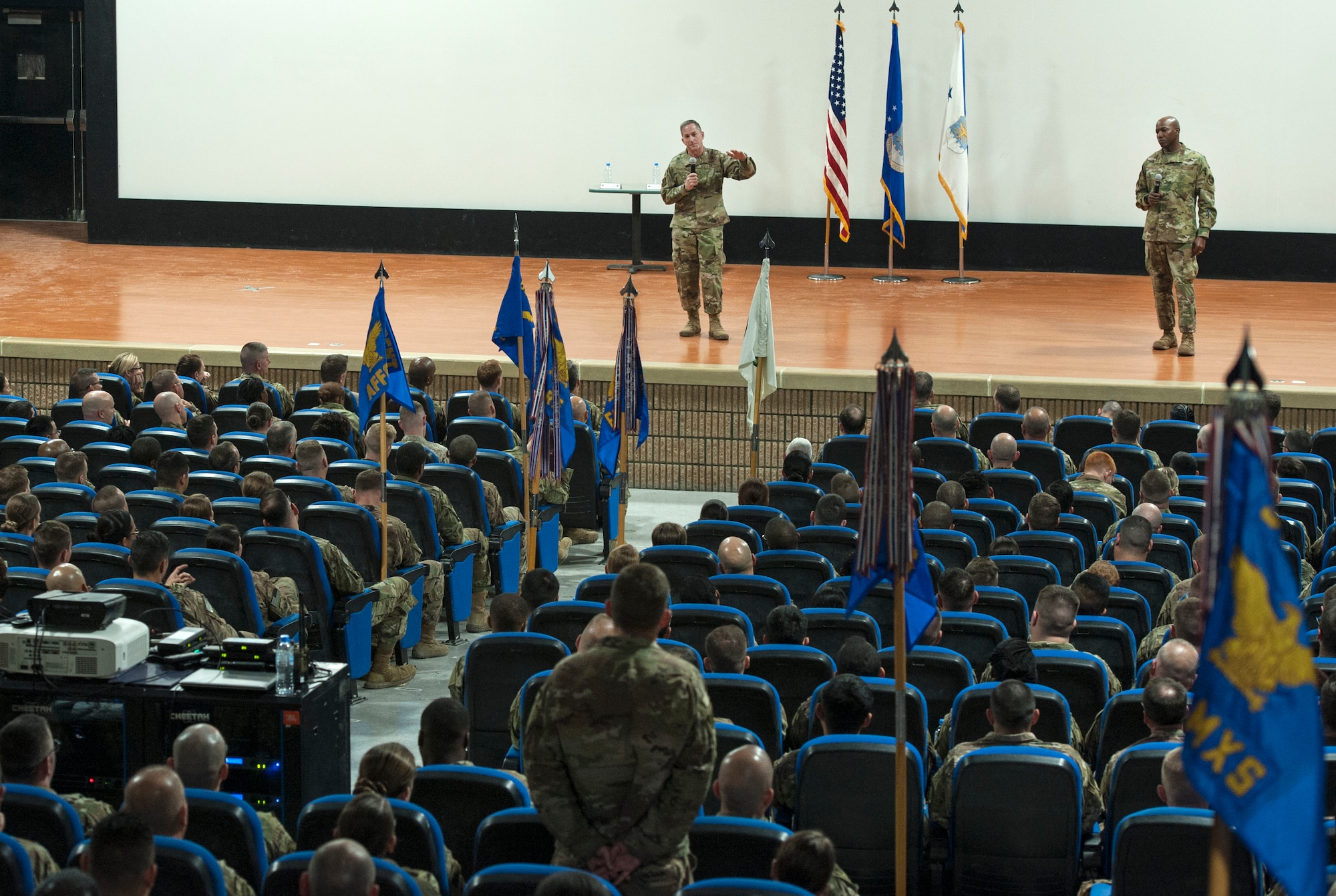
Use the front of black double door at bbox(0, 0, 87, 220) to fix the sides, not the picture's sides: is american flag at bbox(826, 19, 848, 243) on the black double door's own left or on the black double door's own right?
on the black double door's own left

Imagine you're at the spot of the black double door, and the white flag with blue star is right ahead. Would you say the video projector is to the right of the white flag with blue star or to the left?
right

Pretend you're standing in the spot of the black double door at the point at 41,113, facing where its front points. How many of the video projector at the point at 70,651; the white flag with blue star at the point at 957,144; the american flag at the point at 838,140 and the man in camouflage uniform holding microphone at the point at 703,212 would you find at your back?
0

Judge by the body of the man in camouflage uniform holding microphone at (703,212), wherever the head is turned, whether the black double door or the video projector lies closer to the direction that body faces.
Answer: the video projector

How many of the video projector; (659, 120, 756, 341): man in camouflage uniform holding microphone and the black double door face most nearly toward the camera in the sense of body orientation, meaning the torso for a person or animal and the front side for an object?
2

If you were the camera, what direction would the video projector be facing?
facing away from the viewer and to the right of the viewer

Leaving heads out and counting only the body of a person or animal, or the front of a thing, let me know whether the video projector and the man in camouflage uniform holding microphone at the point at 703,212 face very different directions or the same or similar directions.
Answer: very different directions

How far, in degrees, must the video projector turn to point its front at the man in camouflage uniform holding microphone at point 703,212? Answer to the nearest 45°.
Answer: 0° — it already faces them

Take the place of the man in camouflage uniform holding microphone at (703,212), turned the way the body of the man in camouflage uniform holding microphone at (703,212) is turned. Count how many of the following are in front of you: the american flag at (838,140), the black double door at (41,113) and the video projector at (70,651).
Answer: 1

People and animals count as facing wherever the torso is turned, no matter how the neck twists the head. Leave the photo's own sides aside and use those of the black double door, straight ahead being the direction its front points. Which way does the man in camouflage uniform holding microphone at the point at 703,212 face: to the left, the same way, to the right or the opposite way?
the same way

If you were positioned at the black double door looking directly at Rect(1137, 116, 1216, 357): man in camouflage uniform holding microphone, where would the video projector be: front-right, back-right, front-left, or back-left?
front-right

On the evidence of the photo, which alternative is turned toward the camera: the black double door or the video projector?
the black double door

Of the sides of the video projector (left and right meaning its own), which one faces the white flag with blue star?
front

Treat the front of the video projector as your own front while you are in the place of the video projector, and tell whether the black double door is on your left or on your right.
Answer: on your left

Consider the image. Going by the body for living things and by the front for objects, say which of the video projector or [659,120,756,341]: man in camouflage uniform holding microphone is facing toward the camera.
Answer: the man in camouflage uniform holding microphone

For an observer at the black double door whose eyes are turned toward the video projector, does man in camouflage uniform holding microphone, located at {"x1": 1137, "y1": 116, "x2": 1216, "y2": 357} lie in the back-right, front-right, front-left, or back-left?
front-left

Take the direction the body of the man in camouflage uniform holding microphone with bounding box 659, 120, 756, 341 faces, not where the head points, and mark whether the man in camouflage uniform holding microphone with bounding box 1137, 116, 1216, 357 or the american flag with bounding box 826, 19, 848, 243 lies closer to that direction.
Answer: the man in camouflage uniform holding microphone

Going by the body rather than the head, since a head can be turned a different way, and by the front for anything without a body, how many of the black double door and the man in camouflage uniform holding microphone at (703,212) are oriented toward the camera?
2

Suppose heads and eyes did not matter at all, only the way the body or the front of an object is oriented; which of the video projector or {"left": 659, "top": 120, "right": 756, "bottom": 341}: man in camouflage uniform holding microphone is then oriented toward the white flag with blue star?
the video projector

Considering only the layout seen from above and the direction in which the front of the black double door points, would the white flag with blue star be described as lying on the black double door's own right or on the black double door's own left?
on the black double door's own left

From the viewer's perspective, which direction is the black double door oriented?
toward the camera

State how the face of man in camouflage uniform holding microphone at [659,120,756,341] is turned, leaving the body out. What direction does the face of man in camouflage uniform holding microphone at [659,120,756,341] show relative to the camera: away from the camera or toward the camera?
toward the camera
